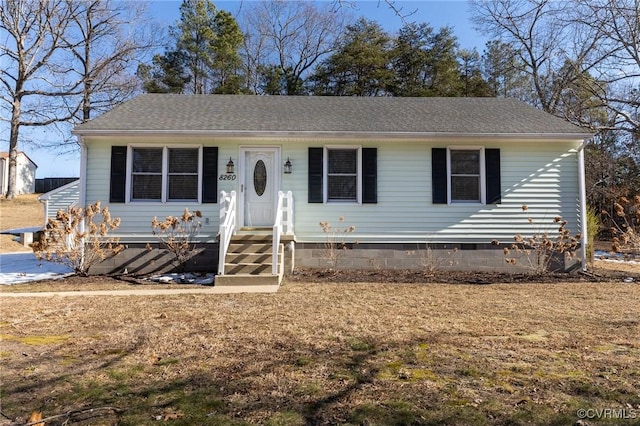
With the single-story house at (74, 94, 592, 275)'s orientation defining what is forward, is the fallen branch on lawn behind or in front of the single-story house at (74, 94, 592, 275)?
in front

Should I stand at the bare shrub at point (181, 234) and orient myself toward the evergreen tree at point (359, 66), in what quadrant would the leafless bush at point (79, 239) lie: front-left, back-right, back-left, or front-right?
back-left

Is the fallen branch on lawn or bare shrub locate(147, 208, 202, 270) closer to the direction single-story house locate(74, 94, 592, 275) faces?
the fallen branch on lawn

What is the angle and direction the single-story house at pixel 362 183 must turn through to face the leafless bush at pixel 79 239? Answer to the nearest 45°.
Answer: approximately 90° to its right

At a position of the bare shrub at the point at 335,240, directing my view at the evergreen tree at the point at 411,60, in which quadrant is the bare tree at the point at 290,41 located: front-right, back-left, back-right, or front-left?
front-left

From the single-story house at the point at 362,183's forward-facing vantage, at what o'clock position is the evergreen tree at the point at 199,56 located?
The evergreen tree is roughly at 5 o'clock from the single-story house.

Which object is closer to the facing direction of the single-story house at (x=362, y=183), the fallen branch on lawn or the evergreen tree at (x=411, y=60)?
the fallen branch on lawn

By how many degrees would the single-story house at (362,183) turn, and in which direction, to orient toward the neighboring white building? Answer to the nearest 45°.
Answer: approximately 135° to its right

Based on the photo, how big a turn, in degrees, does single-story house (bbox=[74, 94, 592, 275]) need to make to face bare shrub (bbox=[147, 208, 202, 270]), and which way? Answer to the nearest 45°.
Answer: approximately 90° to its right

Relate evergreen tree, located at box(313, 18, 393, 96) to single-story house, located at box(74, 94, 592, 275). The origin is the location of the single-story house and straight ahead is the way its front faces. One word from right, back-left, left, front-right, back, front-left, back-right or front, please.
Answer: back

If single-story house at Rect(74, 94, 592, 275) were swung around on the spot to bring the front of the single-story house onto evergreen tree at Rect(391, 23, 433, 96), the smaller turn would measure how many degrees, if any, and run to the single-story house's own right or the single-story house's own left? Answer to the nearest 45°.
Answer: approximately 180°

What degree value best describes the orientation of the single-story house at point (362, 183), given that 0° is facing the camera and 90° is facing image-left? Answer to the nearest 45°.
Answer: approximately 0°
